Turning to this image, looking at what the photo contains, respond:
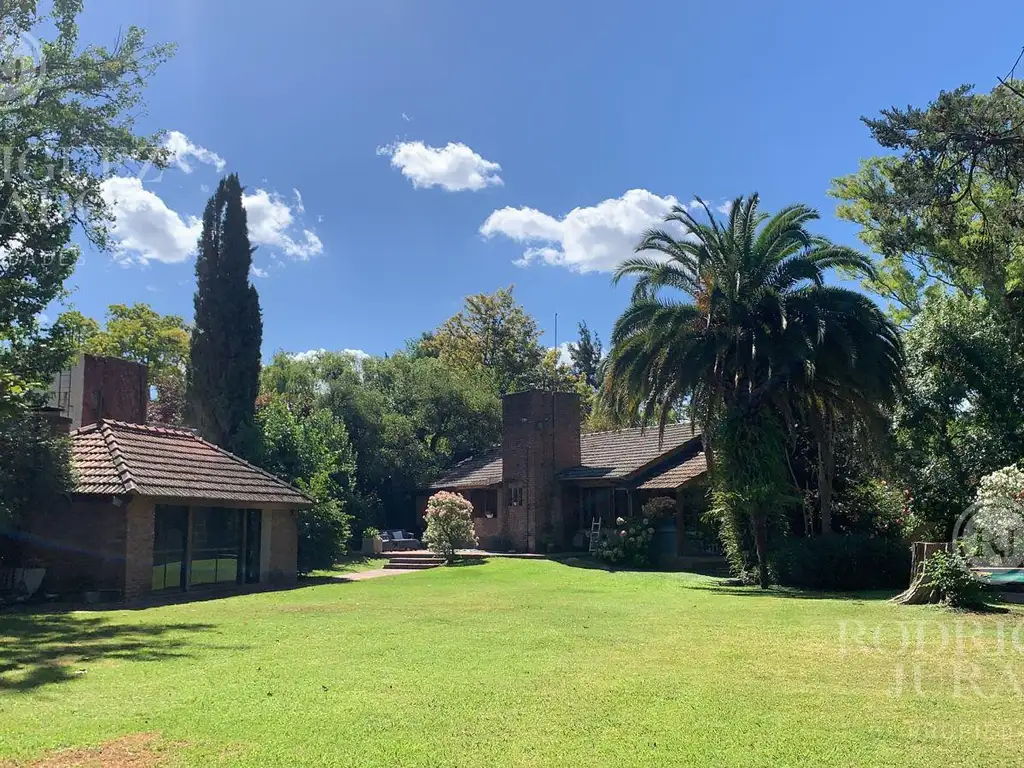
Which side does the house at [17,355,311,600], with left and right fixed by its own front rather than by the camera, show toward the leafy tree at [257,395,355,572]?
left

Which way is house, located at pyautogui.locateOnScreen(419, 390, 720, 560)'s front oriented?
toward the camera

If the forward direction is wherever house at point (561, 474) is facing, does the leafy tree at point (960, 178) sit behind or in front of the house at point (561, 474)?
in front

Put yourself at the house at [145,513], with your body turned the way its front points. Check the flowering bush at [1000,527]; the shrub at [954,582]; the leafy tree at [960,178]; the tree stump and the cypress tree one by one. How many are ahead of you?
4

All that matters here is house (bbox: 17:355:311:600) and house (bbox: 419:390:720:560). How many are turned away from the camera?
0

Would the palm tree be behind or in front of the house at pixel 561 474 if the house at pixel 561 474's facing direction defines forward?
in front

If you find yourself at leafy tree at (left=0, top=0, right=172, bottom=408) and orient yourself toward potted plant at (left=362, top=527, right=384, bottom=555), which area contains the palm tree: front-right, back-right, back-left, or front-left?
front-right

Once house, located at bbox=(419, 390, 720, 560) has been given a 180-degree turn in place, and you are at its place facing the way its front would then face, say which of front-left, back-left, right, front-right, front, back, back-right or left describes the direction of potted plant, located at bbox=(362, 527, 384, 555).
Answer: left

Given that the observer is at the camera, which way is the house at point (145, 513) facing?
facing the viewer and to the right of the viewer
